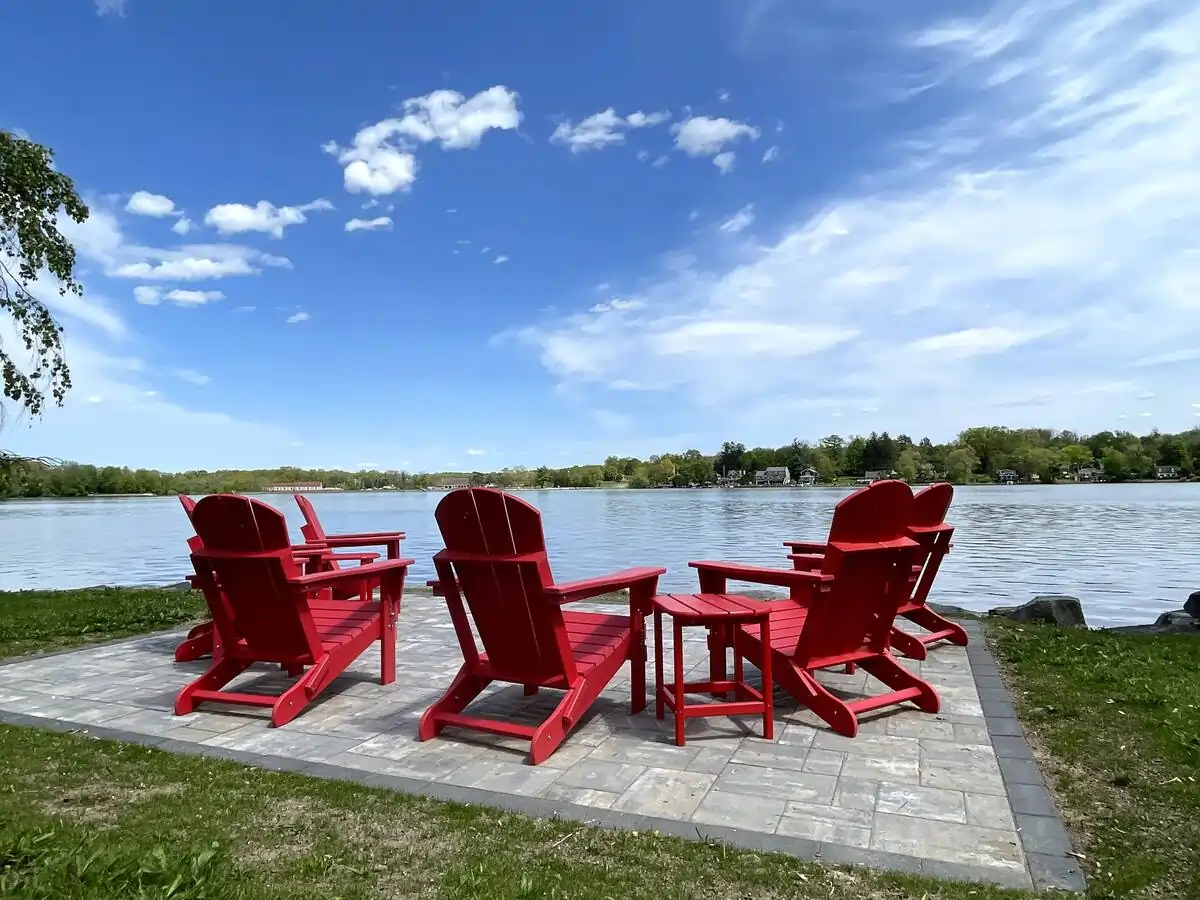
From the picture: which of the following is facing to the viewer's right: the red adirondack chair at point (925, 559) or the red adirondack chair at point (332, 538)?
the red adirondack chair at point (332, 538)

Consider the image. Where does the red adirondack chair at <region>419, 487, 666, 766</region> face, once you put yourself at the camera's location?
facing away from the viewer and to the right of the viewer

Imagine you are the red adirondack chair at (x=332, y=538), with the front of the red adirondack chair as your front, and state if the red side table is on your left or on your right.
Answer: on your right

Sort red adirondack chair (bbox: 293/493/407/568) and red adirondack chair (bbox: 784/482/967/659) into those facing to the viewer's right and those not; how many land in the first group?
1

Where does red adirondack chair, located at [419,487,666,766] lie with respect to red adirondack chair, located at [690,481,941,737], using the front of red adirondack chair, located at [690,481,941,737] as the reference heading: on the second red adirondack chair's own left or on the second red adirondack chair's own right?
on the second red adirondack chair's own left

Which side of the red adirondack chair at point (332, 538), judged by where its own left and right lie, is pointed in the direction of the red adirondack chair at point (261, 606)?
right

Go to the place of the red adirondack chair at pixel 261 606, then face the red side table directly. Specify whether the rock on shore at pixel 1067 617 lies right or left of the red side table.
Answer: left

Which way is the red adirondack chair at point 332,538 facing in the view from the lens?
facing to the right of the viewer
